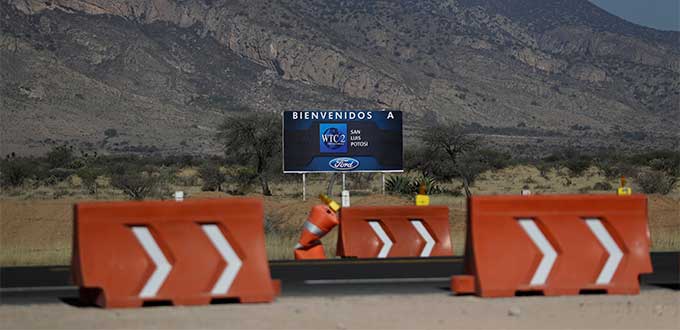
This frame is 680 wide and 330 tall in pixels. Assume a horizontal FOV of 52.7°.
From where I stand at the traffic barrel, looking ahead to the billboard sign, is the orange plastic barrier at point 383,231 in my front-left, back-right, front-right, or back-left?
front-right

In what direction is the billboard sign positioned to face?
toward the camera

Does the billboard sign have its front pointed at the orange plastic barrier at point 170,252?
yes

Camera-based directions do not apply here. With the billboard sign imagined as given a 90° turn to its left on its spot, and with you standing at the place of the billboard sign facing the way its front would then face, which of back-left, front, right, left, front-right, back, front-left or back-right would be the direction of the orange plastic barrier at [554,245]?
right

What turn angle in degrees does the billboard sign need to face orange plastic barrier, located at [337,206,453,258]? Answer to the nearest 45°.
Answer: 0° — it already faces it

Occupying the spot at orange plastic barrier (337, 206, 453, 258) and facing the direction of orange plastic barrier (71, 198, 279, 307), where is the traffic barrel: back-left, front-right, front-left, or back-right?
front-right

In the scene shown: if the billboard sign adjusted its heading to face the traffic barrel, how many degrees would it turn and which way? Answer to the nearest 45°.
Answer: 0° — it already faces it
